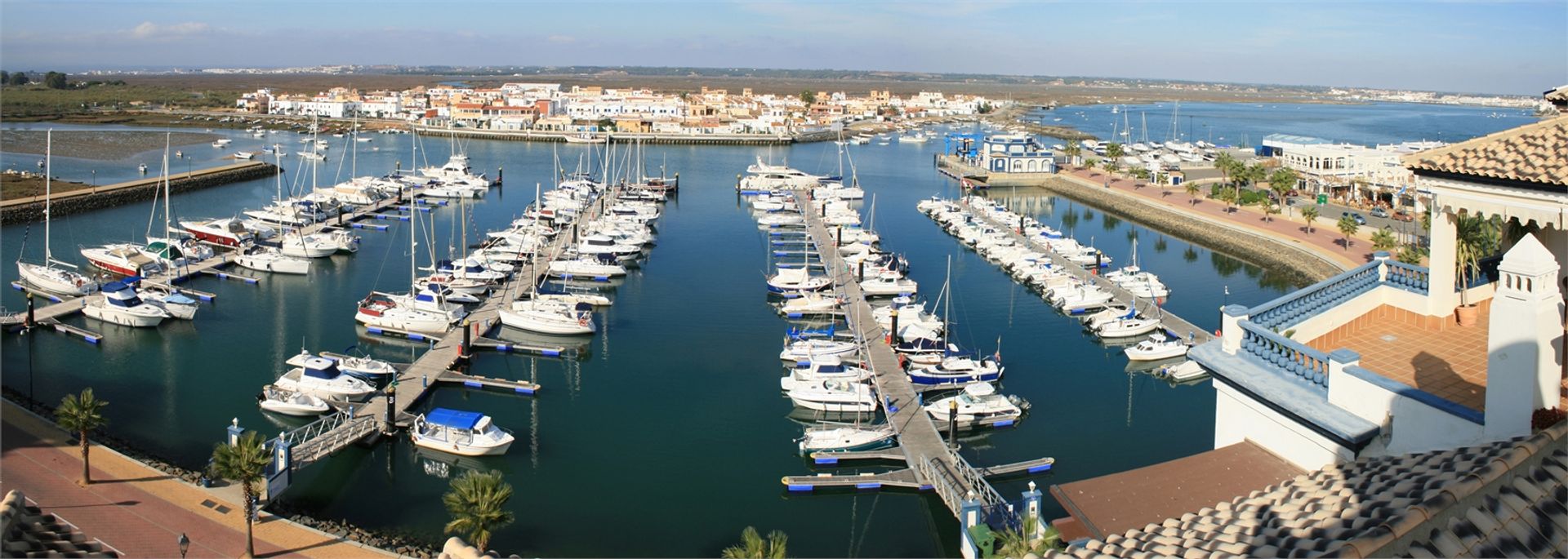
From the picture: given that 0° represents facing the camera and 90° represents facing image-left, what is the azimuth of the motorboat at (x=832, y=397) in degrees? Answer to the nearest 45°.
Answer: approximately 90°

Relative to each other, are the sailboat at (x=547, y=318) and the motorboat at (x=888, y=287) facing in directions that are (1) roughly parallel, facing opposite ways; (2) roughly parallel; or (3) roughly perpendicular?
roughly parallel
